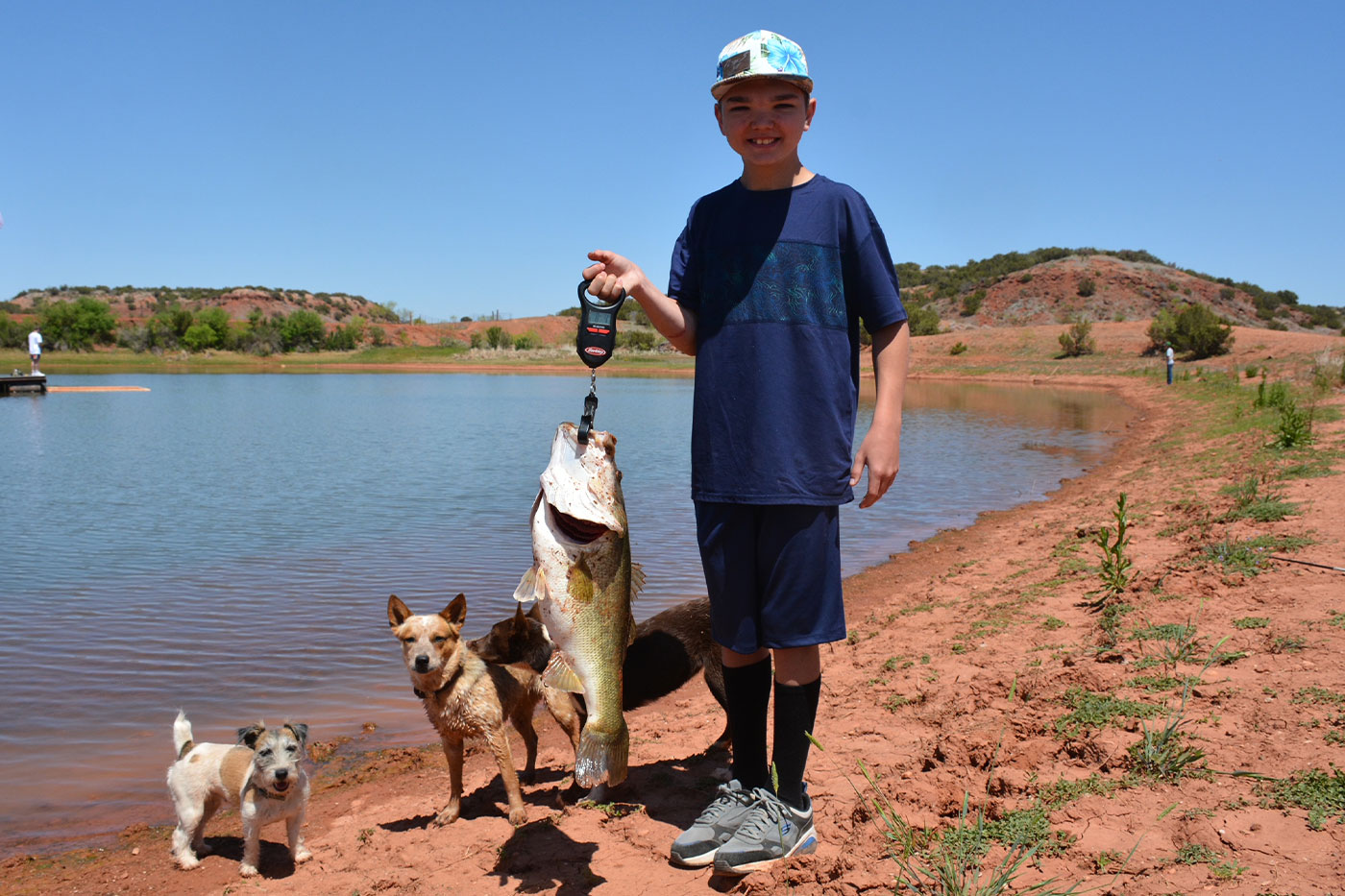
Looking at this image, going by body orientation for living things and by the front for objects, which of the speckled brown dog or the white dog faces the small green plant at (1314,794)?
the white dog

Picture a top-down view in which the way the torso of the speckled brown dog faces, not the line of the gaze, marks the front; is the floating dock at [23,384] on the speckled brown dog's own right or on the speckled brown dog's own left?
on the speckled brown dog's own right

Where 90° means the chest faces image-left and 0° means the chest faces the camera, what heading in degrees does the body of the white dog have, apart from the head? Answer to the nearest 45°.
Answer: approximately 315°

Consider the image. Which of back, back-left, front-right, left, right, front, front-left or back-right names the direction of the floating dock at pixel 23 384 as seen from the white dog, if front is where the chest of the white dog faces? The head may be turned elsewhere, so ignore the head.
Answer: back-left

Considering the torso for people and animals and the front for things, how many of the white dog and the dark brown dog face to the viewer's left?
1

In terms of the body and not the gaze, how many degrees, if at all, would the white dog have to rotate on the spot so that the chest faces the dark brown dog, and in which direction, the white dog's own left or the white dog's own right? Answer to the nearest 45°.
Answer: approximately 45° to the white dog's own left

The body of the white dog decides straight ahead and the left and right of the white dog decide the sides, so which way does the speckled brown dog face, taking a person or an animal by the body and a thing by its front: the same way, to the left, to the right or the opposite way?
to the right

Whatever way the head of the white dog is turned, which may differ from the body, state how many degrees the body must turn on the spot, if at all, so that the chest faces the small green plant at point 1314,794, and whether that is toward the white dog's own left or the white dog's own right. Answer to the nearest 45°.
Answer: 0° — it already faces it

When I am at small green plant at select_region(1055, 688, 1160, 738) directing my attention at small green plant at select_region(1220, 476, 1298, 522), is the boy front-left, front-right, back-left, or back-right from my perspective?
back-left

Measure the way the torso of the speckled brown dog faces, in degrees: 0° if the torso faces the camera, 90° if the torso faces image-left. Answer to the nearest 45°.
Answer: approximately 45°

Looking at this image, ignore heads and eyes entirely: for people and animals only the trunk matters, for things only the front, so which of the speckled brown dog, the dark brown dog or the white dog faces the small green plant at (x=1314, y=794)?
the white dog

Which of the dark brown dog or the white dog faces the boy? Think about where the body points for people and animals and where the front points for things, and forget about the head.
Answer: the white dog

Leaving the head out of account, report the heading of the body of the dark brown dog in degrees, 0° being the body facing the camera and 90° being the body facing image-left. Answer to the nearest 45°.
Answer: approximately 90°

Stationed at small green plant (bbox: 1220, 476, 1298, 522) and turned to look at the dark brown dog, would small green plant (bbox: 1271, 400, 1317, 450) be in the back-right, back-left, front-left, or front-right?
back-right
